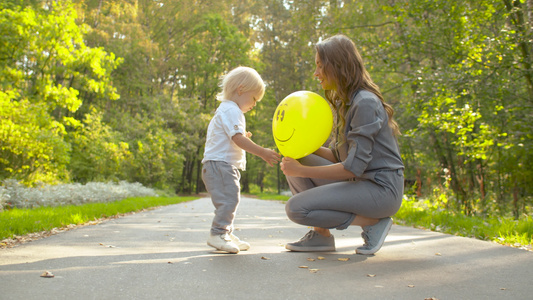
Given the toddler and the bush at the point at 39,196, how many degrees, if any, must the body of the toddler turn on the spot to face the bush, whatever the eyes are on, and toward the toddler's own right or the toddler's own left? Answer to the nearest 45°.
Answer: approximately 135° to the toddler's own left

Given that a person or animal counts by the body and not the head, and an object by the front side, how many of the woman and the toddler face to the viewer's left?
1

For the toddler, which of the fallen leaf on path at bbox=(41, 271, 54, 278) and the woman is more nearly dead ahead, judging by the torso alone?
the woman

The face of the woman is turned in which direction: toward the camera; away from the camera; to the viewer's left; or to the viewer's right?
to the viewer's left

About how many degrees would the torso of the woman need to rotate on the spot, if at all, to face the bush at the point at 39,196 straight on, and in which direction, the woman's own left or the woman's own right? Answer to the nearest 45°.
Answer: approximately 45° to the woman's own right

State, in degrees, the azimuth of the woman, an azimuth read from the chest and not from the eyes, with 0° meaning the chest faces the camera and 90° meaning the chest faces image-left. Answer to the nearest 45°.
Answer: approximately 90°

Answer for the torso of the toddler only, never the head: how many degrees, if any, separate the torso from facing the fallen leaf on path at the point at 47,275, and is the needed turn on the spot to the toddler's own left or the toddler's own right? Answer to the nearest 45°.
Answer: approximately 135° to the toddler's own right

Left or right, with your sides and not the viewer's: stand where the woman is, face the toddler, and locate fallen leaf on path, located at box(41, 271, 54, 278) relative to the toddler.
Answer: left

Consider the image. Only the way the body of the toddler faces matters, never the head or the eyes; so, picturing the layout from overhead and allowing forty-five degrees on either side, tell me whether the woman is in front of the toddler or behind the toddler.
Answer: in front

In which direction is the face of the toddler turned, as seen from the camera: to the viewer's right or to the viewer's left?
to the viewer's right

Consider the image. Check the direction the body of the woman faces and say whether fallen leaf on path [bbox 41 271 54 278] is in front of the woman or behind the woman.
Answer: in front

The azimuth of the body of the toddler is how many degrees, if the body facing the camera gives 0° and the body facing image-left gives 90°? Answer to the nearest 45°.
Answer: approximately 270°

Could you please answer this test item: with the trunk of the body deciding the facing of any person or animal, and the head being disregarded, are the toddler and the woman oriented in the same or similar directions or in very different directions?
very different directions
